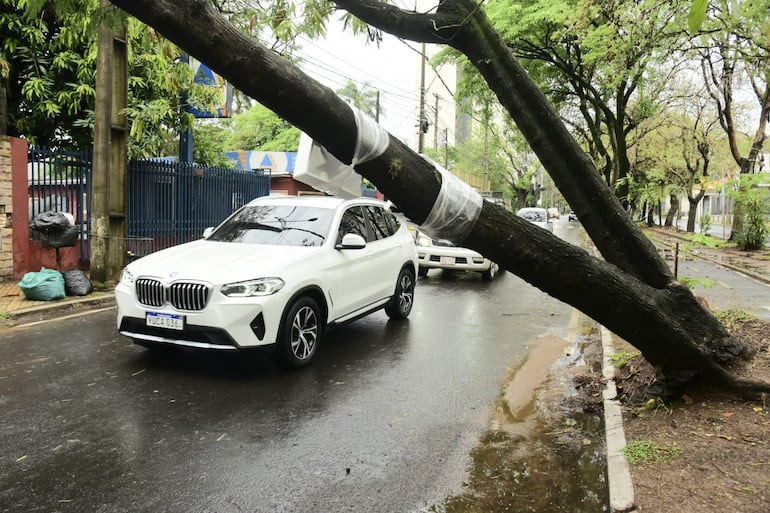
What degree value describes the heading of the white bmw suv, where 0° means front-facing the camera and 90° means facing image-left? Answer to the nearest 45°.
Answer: approximately 45°

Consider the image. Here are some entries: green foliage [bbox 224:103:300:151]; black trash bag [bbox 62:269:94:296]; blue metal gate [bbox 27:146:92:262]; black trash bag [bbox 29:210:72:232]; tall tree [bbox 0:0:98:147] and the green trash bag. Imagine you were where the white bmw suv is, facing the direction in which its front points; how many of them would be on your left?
0

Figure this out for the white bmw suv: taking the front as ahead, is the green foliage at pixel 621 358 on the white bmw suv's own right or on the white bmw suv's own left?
on the white bmw suv's own left

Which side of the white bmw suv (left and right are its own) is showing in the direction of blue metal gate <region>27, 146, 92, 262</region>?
right

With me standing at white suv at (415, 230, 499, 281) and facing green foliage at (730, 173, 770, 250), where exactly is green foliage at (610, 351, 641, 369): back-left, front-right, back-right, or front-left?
back-right

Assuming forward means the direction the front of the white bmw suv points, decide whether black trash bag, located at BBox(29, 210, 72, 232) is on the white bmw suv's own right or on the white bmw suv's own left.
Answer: on the white bmw suv's own right

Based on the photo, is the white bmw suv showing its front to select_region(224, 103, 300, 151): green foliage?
no

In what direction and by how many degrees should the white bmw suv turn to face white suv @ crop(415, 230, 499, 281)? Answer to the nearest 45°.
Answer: approximately 180°

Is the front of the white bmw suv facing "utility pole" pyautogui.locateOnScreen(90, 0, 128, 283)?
no

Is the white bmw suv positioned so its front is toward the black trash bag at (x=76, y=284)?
no

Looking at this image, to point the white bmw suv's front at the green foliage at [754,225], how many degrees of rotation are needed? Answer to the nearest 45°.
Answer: approximately 180°

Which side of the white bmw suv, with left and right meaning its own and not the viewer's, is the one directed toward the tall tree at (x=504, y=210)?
left

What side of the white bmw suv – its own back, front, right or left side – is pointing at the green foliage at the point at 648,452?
left

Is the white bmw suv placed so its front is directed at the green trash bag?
no

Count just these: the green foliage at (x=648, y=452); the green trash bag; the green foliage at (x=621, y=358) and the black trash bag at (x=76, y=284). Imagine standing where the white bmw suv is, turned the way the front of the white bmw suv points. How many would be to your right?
2

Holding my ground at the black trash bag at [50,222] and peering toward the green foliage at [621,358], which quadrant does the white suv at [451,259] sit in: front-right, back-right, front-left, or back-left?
front-left
